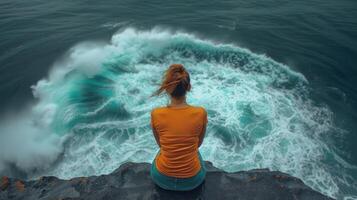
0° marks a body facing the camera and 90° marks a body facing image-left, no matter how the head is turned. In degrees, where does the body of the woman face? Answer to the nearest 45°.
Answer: approximately 180°

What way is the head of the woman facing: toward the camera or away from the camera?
away from the camera
